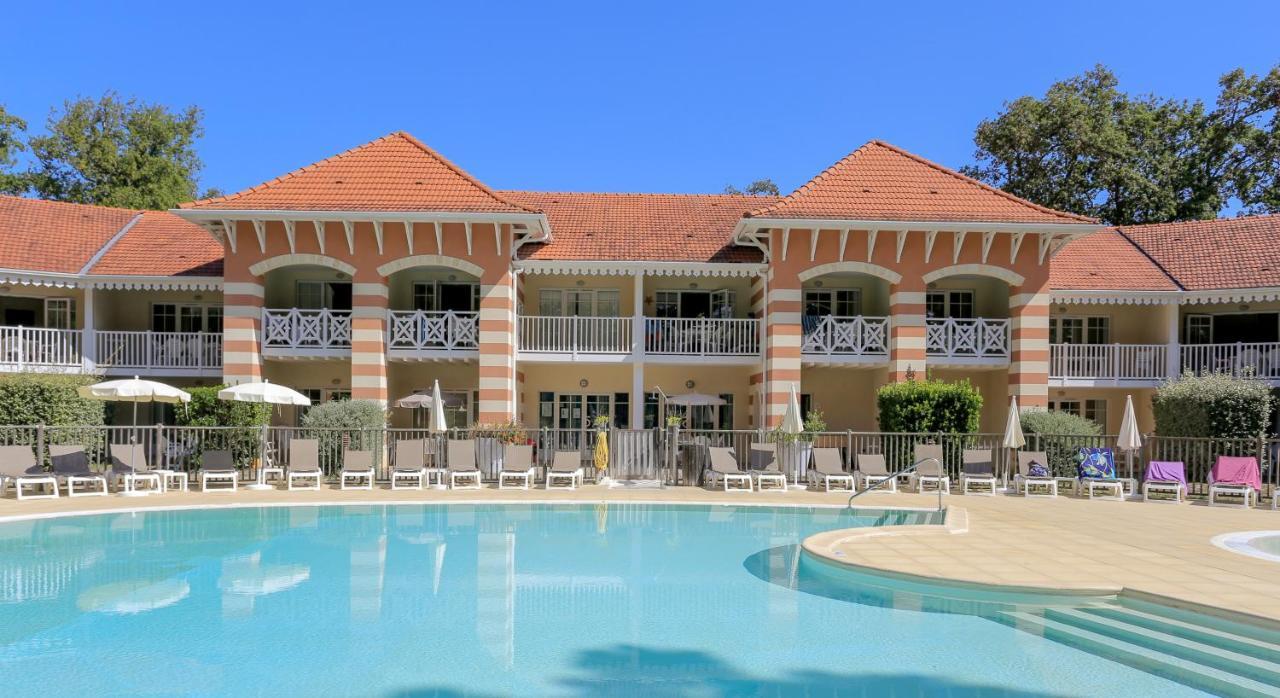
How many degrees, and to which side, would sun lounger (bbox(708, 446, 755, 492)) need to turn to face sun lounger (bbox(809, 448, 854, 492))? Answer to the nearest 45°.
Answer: approximately 45° to its left

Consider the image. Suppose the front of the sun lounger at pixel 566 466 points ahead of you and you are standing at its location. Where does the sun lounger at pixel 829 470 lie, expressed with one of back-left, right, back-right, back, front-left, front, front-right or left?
left

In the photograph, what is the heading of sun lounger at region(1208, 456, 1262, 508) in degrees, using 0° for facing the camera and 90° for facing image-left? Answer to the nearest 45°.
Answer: approximately 0°

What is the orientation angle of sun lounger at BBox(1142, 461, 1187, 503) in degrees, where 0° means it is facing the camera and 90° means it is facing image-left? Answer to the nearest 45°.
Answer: approximately 0°
